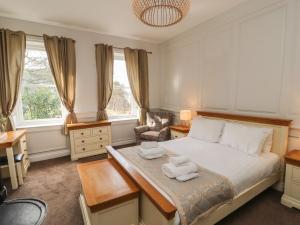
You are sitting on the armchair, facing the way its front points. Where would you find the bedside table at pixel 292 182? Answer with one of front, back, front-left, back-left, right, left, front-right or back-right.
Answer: left

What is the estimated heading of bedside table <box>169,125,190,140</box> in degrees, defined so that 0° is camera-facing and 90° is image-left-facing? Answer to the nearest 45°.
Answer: approximately 45°

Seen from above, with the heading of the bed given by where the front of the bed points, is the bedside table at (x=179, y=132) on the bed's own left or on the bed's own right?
on the bed's own right

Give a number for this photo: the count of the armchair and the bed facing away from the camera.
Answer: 0

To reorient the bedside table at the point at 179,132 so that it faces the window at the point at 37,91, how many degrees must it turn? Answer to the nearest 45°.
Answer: approximately 45° to its right

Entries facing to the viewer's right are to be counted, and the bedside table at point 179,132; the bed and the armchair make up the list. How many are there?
0

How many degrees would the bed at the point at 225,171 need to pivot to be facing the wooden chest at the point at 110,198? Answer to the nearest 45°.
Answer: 0° — it already faces it

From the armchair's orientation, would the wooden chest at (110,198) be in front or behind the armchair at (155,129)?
in front

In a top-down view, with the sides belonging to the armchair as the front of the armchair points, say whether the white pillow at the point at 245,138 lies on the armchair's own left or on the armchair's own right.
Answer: on the armchair's own left

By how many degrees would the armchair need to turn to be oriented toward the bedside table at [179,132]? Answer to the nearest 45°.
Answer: approximately 90° to its left

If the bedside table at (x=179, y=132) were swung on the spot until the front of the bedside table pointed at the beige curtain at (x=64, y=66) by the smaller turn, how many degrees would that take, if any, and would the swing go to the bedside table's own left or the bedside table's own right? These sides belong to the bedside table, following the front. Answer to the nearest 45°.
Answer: approximately 45° to the bedside table's own right

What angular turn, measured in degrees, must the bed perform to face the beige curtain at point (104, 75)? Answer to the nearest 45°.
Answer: approximately 90° to its right
